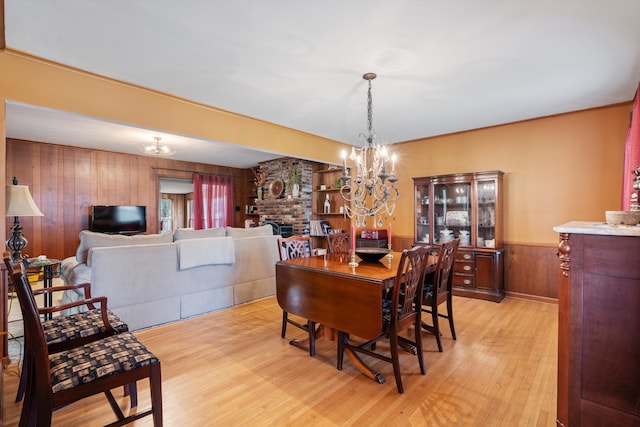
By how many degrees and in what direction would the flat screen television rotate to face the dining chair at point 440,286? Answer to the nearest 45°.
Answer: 0° — it already faces it

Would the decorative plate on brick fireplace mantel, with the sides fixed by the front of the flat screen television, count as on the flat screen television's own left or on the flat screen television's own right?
on the flat screen television's own left

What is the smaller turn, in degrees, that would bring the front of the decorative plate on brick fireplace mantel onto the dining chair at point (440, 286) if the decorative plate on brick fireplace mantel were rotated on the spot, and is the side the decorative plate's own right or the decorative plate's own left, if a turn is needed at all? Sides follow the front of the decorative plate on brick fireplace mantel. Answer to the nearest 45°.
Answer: approximately 45° to the decorative plate's own left

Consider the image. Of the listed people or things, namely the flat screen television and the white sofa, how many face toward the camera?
1

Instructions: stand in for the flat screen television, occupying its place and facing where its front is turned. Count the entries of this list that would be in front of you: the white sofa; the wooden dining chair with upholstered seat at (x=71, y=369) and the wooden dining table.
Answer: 3

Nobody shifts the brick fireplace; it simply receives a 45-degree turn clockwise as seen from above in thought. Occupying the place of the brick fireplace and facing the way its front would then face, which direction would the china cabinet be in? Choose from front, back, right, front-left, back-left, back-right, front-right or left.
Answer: back-left

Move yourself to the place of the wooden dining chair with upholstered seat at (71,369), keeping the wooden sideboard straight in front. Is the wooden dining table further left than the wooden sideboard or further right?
left

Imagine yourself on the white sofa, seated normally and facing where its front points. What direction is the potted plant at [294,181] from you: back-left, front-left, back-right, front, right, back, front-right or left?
right

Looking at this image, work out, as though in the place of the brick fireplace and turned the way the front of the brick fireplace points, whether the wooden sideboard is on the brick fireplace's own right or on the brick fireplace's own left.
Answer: on the brick fireplace's own left

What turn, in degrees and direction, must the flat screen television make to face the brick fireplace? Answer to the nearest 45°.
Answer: approximately 45° to its left

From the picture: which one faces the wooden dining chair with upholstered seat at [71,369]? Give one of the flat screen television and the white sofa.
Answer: the flat screen television

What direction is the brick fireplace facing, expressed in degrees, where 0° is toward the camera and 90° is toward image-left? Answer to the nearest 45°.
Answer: approximately 45°

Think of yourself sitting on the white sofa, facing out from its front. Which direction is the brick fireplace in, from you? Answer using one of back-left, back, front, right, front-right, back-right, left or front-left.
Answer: right

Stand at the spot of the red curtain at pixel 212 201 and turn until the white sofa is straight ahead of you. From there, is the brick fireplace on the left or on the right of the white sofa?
left
